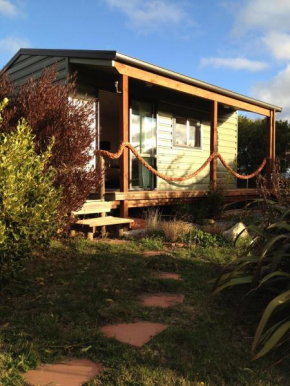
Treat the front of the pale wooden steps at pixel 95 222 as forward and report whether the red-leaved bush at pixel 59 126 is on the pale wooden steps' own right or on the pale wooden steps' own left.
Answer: on the pale wooden steps' own right

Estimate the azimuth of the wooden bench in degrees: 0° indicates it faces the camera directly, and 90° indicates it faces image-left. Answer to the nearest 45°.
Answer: approximately 315°

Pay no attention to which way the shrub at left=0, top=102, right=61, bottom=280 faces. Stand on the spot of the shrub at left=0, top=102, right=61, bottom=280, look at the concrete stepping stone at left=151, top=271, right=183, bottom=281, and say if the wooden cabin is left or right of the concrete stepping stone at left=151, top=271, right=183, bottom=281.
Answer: left

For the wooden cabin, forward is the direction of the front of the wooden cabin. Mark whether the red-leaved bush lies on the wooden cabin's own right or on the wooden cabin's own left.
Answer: on the wooden cabin's own right

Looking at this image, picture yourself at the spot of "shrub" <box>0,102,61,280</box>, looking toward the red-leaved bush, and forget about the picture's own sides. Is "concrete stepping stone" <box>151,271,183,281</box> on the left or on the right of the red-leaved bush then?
right

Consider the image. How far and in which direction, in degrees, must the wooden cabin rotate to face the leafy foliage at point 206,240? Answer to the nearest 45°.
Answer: approximately 45° to its right

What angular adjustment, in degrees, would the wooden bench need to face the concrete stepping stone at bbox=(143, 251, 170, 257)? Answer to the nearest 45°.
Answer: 0° — it already faces it

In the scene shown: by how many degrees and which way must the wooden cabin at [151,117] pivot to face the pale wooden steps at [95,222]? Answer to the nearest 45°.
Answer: approximately 45° to its right

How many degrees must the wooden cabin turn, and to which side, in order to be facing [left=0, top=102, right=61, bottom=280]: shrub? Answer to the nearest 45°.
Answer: approximately 45° to its right

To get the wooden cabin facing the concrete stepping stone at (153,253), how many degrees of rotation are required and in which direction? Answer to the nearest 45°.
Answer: approximately 45° to its right

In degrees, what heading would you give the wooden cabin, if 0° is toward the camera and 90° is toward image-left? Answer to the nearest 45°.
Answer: approximately 315°
